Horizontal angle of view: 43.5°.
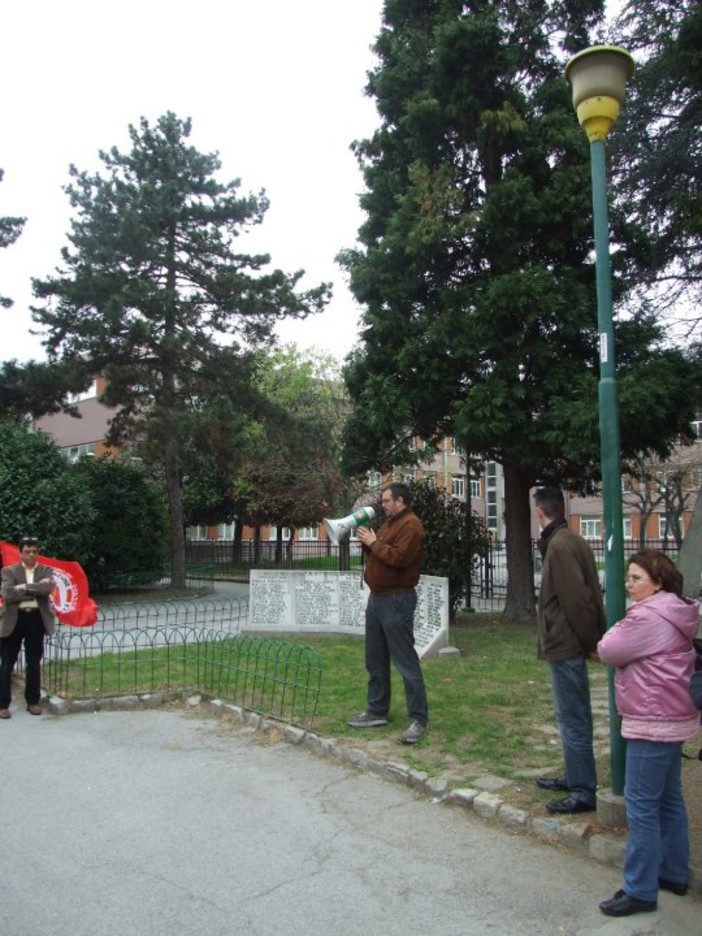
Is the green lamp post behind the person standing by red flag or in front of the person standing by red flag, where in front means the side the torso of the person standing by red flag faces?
in front

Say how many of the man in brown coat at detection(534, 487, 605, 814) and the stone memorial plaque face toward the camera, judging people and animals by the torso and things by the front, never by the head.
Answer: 1

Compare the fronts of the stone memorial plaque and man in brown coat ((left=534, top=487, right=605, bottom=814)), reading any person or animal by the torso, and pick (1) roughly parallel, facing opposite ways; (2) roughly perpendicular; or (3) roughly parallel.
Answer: roughly perpendicular

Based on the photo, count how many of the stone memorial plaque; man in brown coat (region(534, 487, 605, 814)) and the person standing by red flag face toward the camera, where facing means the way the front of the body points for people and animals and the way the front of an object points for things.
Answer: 2

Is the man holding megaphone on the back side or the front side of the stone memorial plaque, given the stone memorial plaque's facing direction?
on the front side

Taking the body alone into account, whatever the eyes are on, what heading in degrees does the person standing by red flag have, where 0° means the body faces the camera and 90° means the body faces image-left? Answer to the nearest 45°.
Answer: approximately 0°

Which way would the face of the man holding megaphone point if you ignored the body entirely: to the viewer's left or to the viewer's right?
to the viewer's left

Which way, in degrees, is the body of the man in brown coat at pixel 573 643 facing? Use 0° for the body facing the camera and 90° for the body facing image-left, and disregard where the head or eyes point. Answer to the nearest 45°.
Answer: approximately 90°

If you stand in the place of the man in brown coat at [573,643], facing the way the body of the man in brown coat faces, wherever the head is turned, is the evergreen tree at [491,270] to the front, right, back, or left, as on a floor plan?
right

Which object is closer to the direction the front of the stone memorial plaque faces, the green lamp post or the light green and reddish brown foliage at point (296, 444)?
the green lamp post
